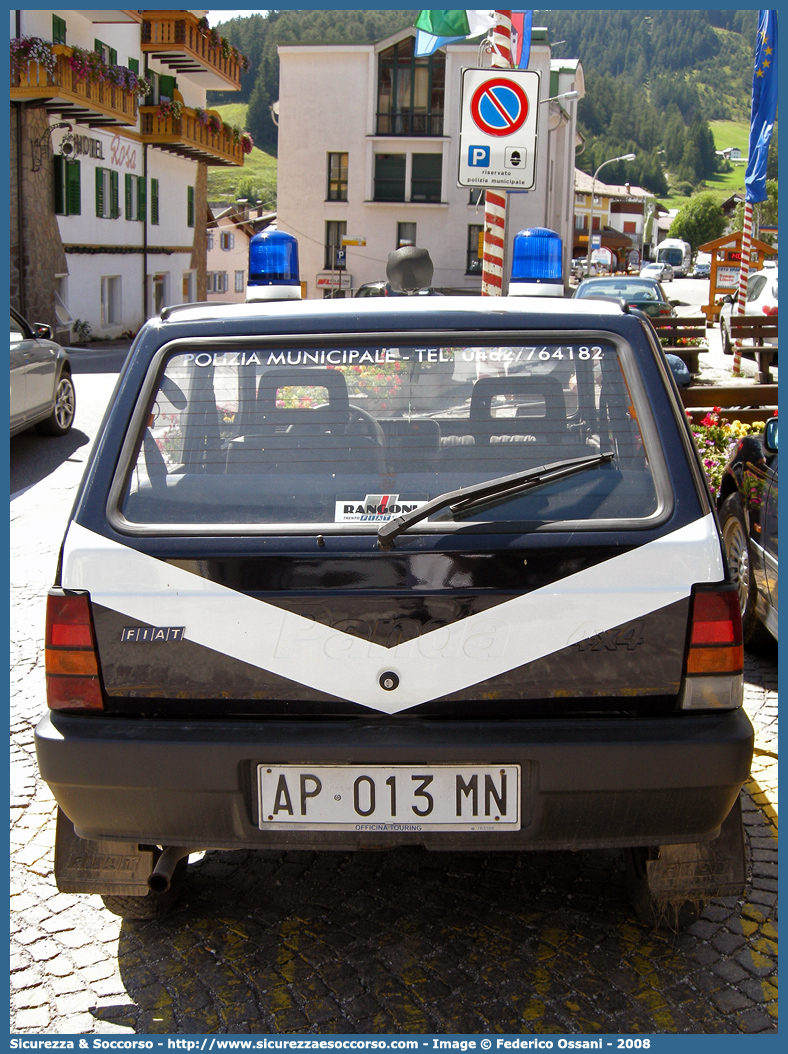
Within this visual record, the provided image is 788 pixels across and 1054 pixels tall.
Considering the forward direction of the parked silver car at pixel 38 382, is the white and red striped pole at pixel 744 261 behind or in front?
in front

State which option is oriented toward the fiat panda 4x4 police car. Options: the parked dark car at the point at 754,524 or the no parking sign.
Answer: the no parking sign

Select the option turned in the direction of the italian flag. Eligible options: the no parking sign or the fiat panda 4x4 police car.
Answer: the fiat panda 4x4 police car

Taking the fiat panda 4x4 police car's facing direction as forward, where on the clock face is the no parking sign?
The no parking sign is roughly at 12 o'clock from the fiat panda 4x4 police car.

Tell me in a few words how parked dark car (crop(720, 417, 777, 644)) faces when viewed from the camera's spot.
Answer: facing away from the viewer and to the left of the viewer

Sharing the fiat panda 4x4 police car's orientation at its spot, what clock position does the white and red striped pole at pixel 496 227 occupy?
The white and red striped pole is roughly at 12 o'clock from the fiat panda 4x4 police car.

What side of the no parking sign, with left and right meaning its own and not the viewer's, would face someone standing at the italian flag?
right

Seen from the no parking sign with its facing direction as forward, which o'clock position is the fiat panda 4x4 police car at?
The fiat panda 4x4 police car is roughly at 12 o'clock from the no parking sign.

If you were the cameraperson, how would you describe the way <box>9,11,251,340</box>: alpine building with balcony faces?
facing the viewer and to the right of the viewer

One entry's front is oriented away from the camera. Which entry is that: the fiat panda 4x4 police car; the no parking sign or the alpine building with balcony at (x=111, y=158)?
the fiat panda 4x4 police car

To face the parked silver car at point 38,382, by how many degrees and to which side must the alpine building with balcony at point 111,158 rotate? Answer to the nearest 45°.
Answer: approximately 45° to its right

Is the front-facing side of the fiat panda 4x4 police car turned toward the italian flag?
yes

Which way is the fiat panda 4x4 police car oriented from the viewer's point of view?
away from the camera

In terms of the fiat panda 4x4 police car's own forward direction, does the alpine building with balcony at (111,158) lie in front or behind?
in front

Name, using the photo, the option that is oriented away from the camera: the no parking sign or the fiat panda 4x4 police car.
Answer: the fiat panda 4x4 police car

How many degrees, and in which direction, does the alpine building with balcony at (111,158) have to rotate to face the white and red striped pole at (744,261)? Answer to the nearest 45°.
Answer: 0° — it already faces it
